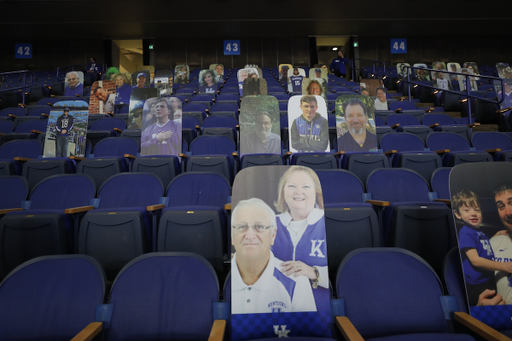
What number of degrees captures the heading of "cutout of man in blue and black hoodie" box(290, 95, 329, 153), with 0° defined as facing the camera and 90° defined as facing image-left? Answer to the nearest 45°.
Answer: approximately 0°

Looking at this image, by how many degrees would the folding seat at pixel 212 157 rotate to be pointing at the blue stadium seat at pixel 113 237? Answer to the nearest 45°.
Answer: approximately 45° to its right

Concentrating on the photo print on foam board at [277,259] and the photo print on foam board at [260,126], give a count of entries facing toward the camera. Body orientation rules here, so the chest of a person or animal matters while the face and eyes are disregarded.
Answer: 2

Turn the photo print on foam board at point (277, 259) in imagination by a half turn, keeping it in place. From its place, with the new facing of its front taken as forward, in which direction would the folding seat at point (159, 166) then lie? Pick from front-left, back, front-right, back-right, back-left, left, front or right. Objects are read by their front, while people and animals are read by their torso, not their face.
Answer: front-left

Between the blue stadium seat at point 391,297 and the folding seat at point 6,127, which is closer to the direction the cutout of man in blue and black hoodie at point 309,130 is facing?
the blue stadium seat

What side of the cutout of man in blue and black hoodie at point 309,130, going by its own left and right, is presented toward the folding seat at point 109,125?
right

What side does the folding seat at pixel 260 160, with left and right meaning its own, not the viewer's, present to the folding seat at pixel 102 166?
right

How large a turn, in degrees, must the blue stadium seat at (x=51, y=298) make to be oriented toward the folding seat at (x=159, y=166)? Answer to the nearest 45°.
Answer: approximately 135° to its left

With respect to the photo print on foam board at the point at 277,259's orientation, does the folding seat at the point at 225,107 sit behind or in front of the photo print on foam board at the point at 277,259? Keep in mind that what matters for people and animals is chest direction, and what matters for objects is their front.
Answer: behind

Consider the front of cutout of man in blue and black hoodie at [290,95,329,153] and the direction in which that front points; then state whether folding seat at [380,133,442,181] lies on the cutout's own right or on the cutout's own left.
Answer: on the cutout's own left

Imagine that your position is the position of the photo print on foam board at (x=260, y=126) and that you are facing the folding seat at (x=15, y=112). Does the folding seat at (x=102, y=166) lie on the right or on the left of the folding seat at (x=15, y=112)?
left

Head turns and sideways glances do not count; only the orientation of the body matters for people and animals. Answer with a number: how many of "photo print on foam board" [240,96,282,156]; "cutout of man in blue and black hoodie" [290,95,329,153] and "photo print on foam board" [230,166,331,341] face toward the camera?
3

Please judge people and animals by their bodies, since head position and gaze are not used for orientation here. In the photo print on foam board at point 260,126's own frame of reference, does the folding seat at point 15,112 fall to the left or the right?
on its right

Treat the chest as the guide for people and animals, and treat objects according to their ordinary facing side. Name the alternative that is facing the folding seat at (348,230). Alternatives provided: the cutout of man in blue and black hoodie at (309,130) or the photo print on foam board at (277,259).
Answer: the cutout of man in blue and black hoodie

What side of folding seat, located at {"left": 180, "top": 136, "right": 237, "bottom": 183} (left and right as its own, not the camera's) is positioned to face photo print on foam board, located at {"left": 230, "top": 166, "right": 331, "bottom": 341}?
front
